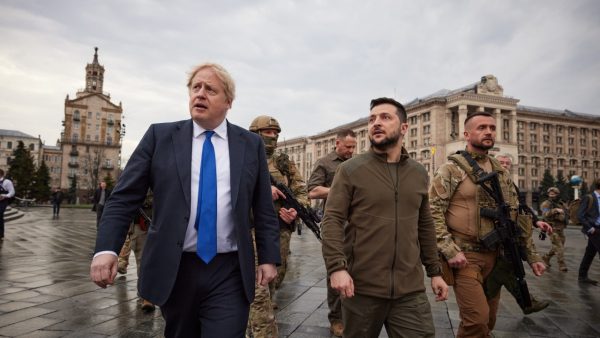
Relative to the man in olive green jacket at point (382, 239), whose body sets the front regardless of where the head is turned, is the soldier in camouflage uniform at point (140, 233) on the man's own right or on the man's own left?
on the man's own right

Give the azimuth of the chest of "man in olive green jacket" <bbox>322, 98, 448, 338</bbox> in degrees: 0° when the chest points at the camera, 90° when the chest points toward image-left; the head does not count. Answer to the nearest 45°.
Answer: approximately 0°

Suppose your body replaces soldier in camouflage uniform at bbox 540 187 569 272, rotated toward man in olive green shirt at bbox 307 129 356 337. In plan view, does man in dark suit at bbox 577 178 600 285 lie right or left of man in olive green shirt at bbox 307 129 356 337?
left

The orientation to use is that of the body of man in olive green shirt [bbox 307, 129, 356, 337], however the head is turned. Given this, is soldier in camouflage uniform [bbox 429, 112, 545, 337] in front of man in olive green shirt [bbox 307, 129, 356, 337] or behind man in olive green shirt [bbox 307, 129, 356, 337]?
in front

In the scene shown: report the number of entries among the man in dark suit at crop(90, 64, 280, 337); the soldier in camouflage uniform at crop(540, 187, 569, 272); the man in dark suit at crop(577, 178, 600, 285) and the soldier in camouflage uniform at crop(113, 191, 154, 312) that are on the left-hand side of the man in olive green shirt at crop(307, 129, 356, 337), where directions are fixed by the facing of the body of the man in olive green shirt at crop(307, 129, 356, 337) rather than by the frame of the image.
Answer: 2

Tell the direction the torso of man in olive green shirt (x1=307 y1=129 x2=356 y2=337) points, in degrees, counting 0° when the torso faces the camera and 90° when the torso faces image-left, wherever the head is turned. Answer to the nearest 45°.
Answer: approximately 315°

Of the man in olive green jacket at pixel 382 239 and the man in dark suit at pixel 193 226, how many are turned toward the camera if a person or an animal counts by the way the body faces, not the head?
2

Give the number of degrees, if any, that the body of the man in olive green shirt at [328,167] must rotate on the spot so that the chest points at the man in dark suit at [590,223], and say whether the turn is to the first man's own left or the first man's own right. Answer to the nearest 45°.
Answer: approximately 90° to the first man's own left

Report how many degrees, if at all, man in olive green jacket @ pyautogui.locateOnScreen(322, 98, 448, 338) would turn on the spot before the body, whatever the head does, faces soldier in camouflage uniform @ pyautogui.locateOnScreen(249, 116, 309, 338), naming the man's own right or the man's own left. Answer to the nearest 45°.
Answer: approximately 135° to the man's own right

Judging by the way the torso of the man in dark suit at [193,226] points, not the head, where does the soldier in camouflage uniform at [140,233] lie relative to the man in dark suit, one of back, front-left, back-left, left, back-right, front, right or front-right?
back
